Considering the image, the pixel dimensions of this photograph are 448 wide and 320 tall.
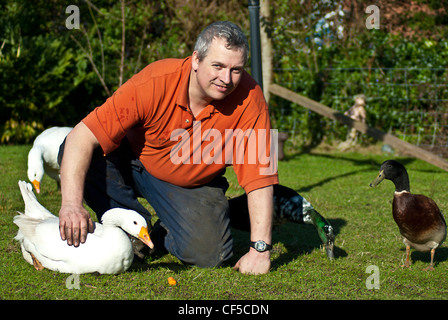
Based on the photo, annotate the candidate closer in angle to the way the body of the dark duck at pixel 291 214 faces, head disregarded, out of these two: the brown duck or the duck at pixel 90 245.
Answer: the brown duck

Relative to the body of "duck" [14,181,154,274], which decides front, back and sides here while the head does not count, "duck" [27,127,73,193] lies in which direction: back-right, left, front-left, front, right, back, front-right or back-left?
left

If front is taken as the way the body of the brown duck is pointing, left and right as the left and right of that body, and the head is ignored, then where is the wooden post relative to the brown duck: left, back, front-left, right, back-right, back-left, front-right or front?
back-right

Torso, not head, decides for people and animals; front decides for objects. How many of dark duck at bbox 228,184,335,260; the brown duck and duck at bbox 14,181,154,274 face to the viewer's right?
2

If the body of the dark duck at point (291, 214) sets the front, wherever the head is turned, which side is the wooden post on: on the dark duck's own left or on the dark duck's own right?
on the dark duck's own left

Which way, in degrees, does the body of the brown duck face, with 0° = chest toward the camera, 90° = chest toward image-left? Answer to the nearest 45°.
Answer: approximately 45°

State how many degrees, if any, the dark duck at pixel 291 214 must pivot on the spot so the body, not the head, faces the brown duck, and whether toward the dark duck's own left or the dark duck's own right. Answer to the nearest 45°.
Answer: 0° — it already faces it

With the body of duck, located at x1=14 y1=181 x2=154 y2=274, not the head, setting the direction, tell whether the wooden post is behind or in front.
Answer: in front

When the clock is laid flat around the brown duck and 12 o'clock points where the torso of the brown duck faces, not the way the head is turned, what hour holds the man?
The man is roughly at 1 o'clock from the brown duck.

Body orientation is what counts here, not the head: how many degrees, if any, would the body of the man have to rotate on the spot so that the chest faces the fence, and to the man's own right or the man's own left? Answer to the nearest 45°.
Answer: approximately 90° to the man's own left

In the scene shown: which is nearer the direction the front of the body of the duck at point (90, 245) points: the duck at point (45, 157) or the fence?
the fence

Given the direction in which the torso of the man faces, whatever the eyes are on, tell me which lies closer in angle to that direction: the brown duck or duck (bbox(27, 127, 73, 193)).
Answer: the brown duck

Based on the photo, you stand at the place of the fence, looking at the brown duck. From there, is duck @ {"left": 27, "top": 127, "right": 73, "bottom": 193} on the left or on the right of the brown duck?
right

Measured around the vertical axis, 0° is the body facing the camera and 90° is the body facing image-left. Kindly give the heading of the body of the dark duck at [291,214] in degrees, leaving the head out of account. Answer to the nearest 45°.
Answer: approximately 270°

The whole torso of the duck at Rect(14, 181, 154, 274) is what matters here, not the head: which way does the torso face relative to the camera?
to the viewer's right
